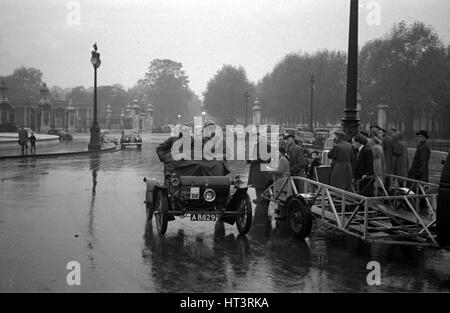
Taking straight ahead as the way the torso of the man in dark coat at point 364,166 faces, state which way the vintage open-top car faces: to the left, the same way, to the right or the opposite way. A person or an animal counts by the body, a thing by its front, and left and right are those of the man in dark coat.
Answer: to the left

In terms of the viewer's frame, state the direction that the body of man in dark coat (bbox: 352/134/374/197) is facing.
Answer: to the viewer's left

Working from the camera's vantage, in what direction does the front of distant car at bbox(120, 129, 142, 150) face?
facing the viewer

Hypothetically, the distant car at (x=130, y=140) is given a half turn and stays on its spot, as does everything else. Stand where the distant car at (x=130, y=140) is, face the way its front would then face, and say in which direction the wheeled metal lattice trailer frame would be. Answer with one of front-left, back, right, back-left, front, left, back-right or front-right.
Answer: back

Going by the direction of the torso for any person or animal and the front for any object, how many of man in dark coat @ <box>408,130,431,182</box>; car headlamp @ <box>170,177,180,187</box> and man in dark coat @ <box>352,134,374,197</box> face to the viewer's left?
2

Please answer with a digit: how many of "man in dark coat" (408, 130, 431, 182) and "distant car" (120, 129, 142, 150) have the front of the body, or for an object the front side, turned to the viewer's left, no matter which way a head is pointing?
1

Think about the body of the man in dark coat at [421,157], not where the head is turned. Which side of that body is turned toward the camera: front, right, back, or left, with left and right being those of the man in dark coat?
left

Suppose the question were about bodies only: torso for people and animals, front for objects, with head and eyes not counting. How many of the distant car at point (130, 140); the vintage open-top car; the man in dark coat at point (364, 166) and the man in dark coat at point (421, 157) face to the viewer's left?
2

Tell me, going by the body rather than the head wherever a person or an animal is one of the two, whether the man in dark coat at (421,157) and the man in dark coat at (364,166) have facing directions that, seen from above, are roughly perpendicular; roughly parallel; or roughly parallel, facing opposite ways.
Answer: roughly parallel

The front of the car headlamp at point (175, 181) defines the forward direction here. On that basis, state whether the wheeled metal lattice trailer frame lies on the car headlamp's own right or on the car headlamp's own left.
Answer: on the car headlamp's own left

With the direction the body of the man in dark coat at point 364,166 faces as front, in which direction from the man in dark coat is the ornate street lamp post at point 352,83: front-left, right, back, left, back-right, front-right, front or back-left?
right

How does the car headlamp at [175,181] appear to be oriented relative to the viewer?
toward the camera

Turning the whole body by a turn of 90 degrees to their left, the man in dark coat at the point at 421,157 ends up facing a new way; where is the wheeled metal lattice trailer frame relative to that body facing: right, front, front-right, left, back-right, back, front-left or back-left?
front
